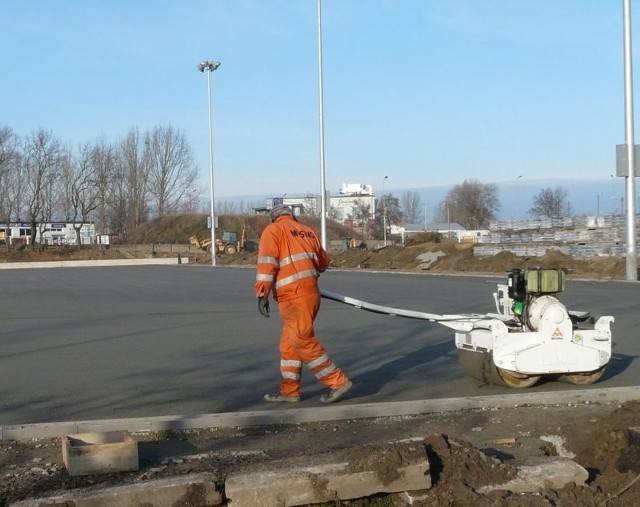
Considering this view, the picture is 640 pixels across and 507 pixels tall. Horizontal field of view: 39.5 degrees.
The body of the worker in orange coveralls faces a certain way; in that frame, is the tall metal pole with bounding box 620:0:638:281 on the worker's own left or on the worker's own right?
on the worker's own right

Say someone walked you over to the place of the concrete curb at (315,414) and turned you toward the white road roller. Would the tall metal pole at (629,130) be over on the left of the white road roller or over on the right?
left

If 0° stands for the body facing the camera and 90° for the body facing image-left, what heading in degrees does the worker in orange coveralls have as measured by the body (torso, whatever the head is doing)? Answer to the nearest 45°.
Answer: approximately 135°
